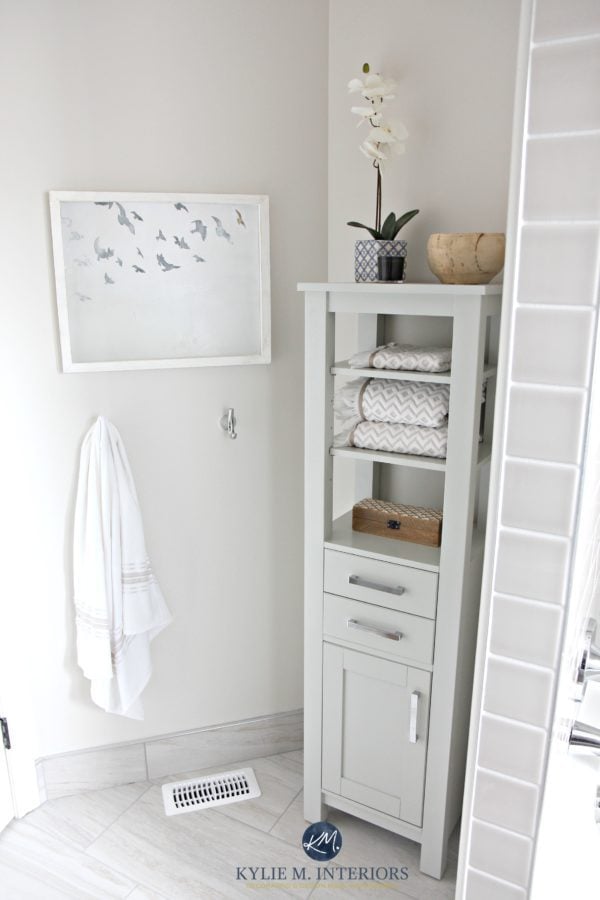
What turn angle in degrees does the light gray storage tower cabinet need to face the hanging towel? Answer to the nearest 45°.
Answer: approximately 45° to its right

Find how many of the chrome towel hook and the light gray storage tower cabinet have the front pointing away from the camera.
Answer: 0

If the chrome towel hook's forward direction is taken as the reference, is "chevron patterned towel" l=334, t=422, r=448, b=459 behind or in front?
in front

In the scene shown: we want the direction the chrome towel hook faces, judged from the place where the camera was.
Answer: facing the viewer and to the right of the viewer

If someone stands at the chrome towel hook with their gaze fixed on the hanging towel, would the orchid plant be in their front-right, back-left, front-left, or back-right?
back-left

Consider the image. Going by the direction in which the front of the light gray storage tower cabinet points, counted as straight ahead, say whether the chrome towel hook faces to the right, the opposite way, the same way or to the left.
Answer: to the left
